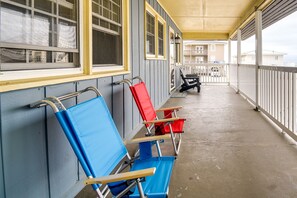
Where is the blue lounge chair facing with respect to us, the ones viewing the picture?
facing the viewer and to the right of the viewer

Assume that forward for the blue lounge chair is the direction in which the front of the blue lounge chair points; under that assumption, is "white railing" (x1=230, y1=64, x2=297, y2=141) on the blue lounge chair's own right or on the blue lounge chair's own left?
on the blue lounge chair's own left

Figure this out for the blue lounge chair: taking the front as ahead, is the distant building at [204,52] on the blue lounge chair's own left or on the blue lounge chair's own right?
on the blue lounge chair's own left

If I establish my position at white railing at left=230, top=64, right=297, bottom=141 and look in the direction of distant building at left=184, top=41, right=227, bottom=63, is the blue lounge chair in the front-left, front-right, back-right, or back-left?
back-left

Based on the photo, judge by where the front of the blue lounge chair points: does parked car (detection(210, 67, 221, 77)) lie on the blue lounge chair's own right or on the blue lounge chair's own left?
on the blue lounge chair's own left
